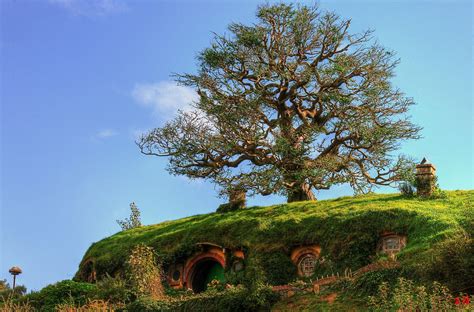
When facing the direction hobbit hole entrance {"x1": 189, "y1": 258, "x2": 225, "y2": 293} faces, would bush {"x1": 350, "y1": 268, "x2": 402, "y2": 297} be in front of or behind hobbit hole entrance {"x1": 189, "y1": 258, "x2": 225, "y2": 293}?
in front

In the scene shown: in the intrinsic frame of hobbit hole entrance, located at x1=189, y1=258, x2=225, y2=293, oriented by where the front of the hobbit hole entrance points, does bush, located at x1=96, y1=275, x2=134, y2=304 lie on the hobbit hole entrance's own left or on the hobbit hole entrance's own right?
on the hobbit hole entrance's own right

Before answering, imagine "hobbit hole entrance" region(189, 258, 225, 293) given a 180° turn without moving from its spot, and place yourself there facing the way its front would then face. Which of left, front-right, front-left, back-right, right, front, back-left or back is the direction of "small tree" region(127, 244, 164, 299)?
back-left

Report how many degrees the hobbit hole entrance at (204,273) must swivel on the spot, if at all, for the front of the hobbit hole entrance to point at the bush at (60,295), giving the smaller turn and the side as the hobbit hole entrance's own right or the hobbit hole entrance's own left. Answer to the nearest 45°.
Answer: approximately 90° to the hobbit hole entrance's own right

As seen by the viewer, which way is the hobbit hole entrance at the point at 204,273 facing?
toward the camera

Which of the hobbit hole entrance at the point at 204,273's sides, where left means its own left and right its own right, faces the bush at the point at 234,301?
front

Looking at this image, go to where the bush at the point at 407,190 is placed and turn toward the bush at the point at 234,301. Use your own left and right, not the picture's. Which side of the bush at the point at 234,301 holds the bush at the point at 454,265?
left

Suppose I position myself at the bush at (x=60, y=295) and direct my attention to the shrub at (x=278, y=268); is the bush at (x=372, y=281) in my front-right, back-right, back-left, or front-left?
front-right

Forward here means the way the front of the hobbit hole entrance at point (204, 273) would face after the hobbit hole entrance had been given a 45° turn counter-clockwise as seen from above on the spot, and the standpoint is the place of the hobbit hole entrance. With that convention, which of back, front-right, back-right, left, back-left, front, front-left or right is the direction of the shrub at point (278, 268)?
front

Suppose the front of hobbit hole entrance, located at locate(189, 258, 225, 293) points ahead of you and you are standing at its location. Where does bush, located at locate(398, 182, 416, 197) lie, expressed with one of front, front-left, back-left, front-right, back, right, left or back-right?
left

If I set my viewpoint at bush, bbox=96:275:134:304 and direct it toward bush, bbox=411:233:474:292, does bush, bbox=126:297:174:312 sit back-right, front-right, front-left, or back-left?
front-right
